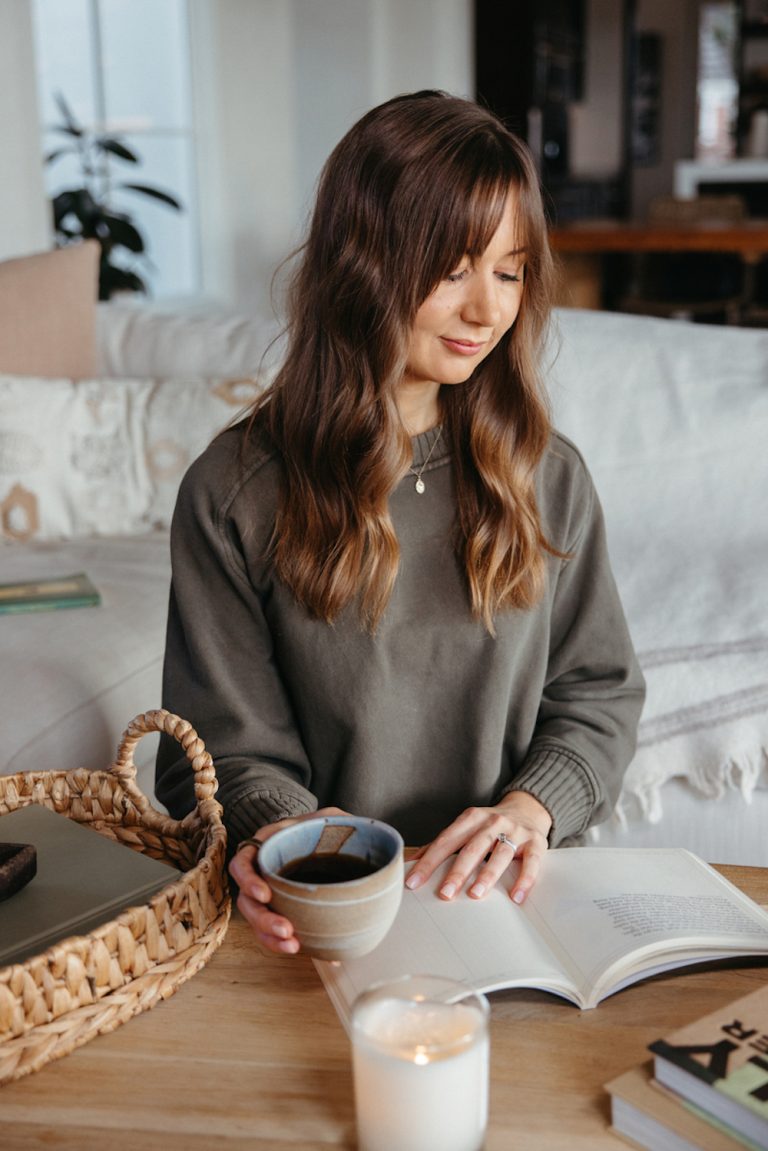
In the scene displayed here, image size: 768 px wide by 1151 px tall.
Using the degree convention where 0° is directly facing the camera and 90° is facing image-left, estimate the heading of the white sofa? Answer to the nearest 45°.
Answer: approximately 0°

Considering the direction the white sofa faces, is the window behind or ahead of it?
behind

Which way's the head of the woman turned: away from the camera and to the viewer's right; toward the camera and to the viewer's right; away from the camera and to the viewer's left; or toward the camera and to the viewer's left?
toward the camera and to the viewer's right
